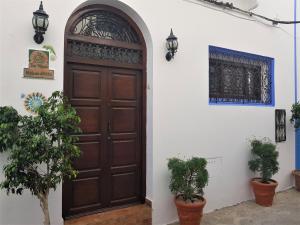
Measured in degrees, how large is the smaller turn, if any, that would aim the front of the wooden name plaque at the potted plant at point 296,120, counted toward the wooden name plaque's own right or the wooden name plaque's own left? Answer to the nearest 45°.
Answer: approximately 90° to the wooden name plaque's own left

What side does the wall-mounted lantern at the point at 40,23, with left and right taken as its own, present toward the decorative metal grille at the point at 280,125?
left

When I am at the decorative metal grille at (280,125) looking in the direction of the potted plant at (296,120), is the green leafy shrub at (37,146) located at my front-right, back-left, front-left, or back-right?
back-right

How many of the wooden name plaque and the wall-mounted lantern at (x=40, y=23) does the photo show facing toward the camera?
2

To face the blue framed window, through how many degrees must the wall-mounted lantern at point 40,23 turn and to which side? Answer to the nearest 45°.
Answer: approximately 90° to its left

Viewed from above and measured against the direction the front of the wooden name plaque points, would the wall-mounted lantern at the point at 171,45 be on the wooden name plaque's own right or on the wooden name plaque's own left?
on the wooden name plaque's own left

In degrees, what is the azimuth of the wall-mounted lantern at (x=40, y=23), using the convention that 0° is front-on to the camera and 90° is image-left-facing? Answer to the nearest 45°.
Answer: approximately 0°

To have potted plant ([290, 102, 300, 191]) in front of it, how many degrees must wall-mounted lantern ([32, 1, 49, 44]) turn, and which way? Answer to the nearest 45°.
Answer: approximately 90° to its left

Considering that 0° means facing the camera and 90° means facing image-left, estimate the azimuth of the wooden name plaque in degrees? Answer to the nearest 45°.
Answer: approximately 0°

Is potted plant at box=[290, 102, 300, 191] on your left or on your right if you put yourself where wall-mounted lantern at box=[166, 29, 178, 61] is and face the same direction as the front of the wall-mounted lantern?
on your left

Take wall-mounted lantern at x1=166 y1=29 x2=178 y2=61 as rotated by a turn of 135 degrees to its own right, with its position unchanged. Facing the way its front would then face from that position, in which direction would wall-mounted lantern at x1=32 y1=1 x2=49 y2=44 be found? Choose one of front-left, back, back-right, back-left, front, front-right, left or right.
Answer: front-left

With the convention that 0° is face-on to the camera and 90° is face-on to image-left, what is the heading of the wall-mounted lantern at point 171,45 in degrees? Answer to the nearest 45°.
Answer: approximately 315°

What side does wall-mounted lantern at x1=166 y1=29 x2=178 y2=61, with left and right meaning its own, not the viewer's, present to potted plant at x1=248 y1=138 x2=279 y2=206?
left

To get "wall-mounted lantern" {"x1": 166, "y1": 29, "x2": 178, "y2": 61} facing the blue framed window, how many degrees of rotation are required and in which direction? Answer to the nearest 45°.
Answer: approximately 90° to its left
